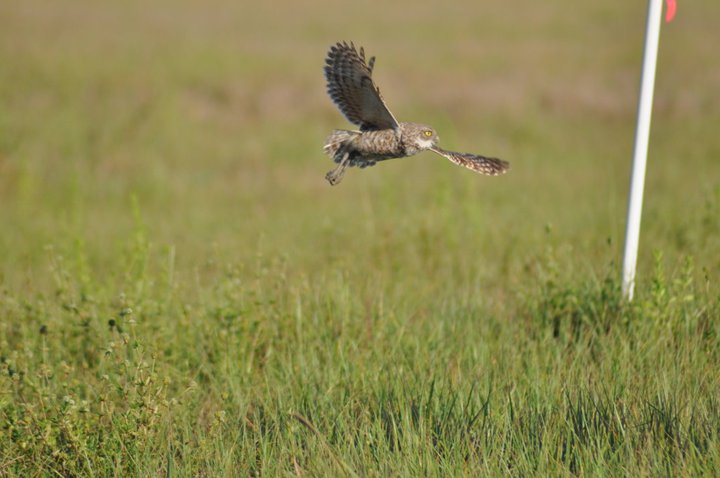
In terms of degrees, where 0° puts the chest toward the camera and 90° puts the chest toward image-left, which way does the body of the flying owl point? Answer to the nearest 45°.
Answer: approximately 270°

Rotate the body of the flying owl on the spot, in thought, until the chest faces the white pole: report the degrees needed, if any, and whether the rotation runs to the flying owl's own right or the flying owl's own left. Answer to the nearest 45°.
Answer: approximately 45° to the flying owl's own left
